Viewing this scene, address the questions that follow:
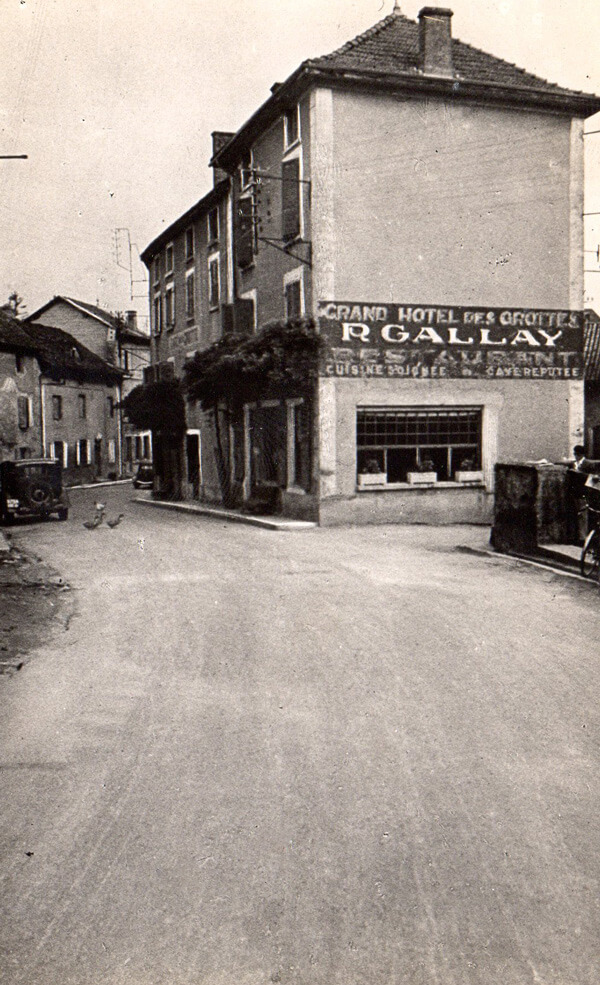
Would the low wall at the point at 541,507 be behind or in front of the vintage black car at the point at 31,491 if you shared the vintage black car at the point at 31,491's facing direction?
behind

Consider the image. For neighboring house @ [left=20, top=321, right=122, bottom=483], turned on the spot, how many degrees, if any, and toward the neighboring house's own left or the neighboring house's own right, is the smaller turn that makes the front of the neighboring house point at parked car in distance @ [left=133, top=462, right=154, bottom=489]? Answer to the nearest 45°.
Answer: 0° — it already faces it

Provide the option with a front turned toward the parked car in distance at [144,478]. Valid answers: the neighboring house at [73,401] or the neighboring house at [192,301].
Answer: the neighboring house at [73,401]

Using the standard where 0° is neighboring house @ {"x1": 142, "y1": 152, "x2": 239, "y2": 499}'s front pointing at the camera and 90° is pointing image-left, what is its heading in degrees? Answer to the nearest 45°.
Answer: approximately 45°

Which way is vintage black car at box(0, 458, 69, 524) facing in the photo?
away from the camera

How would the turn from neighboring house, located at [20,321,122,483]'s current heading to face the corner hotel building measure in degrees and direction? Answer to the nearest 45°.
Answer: approximately 45° to its right

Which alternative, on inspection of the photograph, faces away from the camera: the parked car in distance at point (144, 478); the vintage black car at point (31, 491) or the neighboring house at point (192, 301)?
the vintage black car
